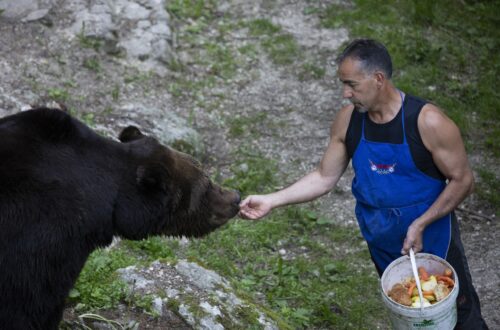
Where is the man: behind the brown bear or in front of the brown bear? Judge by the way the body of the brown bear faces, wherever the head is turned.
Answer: in front

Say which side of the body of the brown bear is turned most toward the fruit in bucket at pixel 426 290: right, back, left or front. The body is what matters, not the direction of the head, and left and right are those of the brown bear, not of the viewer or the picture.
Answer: front

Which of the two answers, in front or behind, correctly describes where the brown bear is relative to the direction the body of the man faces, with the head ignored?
in front

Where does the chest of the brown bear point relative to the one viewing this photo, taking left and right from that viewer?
facing to the right of the viewer

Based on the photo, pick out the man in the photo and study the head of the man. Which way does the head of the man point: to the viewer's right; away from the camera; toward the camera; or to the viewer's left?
to the viewer's left

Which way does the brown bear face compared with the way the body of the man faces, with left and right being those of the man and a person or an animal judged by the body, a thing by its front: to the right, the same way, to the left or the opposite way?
the opposite way

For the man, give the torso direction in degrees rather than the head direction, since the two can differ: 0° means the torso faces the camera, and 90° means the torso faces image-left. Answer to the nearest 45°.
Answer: approximately 45°

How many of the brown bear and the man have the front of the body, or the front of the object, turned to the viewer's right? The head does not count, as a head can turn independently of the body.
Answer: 1
